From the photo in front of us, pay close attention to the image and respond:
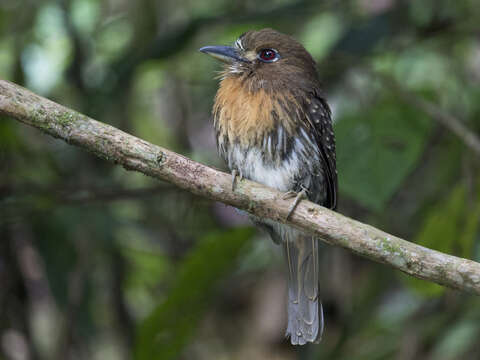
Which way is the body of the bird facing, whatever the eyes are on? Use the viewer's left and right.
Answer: facing the viewer and to the left of the viewer

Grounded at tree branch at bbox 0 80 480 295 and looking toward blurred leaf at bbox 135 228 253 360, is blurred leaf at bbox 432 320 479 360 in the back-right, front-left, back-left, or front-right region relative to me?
front-right

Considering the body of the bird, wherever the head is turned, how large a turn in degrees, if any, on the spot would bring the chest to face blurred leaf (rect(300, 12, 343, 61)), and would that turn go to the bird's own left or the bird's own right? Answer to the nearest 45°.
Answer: approximately 135° to the bird's own right

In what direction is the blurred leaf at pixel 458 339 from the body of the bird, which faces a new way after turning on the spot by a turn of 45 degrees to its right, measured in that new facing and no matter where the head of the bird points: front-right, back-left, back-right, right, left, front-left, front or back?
back-right

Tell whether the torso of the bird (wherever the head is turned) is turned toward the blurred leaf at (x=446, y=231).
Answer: no
